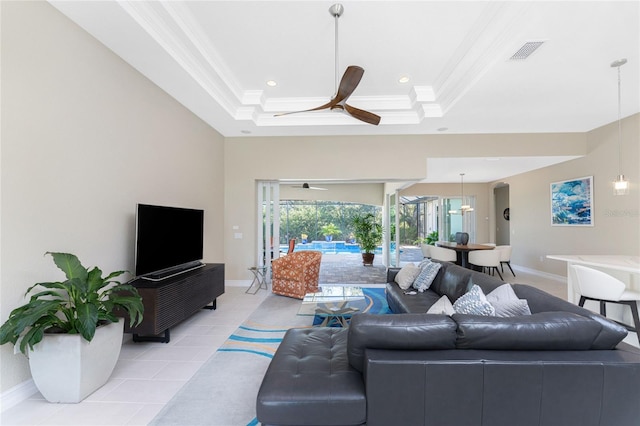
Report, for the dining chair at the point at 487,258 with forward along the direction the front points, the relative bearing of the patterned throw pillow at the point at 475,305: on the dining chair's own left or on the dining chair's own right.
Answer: on the dining chair's own left

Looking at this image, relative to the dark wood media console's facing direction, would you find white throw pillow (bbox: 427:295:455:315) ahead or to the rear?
ahead

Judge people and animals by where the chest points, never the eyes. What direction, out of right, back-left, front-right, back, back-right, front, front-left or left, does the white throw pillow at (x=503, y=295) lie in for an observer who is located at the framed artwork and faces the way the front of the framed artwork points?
front-left

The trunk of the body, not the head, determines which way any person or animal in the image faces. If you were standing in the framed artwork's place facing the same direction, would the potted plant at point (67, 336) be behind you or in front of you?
in front

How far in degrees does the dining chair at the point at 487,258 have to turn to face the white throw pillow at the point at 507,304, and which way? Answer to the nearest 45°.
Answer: approximately 135° to its left

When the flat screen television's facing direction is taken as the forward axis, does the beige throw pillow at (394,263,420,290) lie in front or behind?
in front

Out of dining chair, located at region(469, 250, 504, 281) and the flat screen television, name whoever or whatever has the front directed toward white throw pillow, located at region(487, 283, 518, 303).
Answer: the flat screen television

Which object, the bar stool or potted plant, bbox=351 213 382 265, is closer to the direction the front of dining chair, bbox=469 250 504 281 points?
the potted plant

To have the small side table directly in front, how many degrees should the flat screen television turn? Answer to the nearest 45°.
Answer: approximately 90° to its left

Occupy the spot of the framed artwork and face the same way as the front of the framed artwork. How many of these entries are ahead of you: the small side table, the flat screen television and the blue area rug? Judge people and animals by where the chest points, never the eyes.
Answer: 3

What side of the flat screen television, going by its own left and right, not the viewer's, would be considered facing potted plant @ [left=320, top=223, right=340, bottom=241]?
left

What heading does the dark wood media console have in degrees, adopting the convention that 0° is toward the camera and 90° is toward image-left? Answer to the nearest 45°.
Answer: approximately 315°

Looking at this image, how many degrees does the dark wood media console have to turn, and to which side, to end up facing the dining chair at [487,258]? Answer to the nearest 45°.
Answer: approximately 45° to its left

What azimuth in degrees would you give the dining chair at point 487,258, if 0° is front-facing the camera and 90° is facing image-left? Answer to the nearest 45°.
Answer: approximately 135°

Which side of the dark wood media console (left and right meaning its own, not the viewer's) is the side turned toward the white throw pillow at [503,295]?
front
